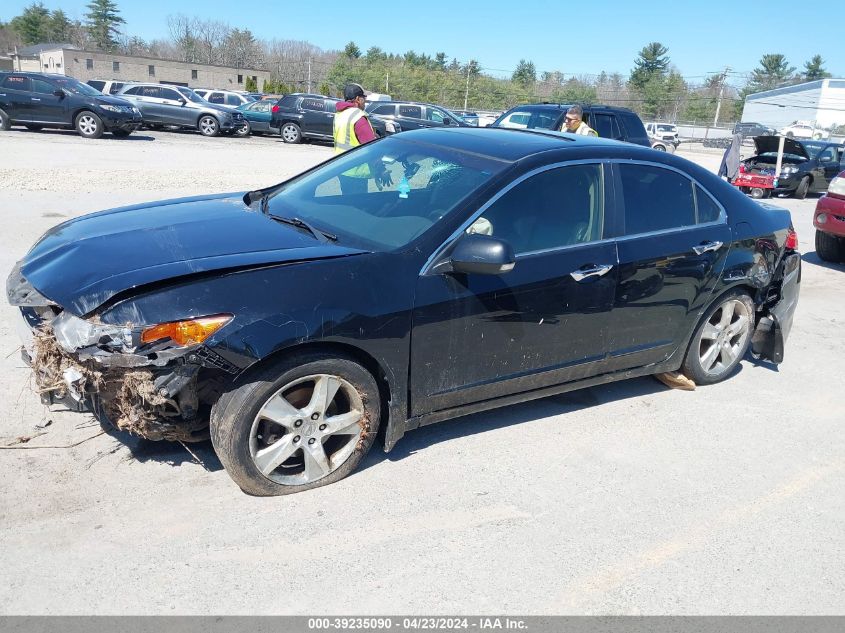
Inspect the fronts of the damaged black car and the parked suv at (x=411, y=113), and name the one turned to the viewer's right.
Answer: the parked suv

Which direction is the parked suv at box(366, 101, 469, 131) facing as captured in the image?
to the viewer's right

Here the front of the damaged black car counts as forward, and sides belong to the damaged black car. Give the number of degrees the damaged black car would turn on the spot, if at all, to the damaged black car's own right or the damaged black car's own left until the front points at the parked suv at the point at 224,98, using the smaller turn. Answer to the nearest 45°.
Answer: approximately 135° to the damaged black car's own right

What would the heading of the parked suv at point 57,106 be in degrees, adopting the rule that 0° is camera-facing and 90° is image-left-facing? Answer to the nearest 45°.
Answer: approximately 315°

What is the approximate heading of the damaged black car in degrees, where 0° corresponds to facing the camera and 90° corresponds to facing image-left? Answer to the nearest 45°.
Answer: approximately 45°

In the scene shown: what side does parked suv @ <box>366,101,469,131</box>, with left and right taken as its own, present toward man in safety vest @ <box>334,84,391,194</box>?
right

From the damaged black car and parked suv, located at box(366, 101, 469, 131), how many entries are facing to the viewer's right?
1

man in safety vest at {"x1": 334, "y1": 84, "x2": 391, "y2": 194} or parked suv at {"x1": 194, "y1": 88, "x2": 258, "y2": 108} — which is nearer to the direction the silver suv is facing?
the man in safety vest

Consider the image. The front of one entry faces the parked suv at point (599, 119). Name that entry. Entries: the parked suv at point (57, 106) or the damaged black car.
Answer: the parked suv at point (57, 106)

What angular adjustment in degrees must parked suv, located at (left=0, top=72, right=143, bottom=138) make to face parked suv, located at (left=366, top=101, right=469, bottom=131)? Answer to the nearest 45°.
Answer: approximately 45° to its left

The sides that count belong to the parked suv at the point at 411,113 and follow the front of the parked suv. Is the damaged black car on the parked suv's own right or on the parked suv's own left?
on the parked suv's own right

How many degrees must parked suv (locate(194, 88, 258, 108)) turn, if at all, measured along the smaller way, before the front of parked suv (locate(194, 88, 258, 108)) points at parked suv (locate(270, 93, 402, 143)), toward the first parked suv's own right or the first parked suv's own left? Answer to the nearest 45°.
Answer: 0° — it already faces it
